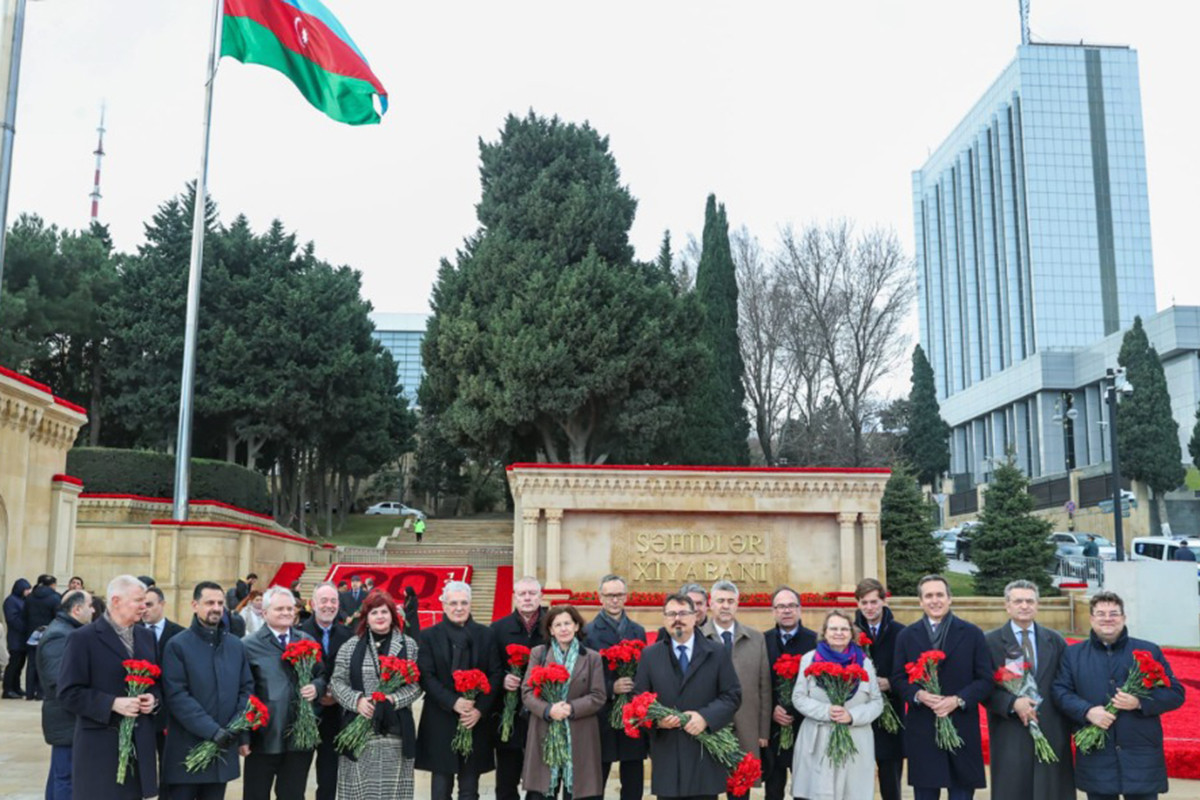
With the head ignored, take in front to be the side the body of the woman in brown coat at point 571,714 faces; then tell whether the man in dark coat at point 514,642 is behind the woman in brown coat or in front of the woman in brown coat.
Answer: behind

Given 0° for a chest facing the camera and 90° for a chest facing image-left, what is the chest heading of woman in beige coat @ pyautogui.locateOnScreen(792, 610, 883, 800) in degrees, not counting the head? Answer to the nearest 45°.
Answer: approximately 0°

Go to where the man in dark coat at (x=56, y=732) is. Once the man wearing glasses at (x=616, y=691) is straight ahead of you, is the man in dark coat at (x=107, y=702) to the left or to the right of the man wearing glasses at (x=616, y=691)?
right
